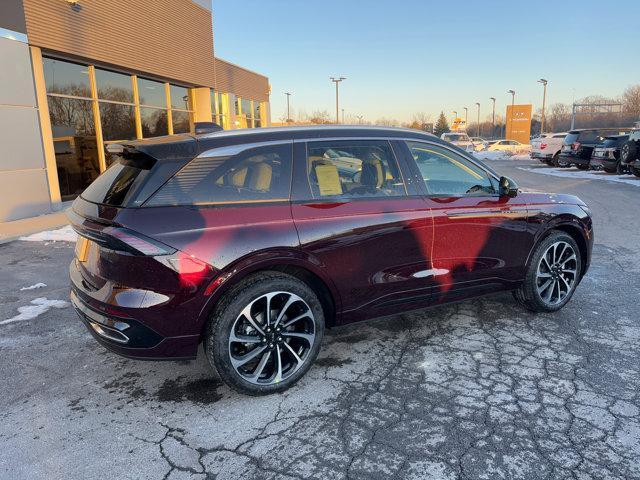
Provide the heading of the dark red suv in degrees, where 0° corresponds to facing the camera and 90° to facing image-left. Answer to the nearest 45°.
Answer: approximately 225°

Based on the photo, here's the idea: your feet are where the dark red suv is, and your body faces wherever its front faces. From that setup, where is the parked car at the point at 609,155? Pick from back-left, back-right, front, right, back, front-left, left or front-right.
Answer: front

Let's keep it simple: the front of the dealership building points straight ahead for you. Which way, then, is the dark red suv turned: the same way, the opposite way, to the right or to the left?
to the left

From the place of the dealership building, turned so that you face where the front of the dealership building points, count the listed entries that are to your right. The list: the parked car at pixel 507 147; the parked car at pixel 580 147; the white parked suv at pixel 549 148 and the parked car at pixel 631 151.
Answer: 0

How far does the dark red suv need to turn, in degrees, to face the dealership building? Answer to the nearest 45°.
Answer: approximately 90° to its left

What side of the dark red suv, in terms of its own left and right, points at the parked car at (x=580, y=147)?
front

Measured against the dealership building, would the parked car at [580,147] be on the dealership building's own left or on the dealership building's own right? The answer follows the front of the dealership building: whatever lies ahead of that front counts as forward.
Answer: on the dealership building's own left

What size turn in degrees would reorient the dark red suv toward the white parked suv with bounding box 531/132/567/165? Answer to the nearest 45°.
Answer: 0° — it already faces it

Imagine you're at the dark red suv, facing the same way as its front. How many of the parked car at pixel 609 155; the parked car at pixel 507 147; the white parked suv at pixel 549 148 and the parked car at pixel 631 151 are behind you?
0

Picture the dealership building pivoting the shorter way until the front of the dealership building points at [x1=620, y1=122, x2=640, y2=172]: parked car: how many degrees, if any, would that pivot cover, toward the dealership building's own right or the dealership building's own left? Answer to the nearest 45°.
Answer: approximately 45° to the dealership building's own left

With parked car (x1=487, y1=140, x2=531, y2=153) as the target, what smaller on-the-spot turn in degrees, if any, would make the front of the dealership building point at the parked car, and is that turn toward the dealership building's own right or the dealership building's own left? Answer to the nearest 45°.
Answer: approximately 90° to the dealership building's own left

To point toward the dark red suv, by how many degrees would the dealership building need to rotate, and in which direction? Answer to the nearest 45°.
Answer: approximately 45° to its right

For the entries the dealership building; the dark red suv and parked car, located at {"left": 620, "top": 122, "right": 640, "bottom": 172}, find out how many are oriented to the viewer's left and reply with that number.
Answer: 0

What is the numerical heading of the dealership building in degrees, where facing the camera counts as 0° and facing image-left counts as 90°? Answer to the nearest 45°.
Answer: approximately 315°
